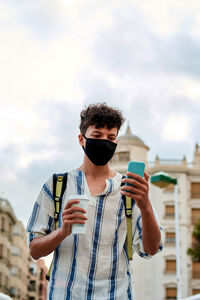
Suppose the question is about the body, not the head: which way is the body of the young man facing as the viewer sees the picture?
toward the camera

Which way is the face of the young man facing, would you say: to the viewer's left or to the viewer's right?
to the viewer's right
